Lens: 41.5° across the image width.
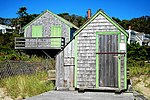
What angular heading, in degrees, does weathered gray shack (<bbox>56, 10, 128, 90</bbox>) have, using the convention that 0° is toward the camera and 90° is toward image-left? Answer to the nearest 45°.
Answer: approximately 0°

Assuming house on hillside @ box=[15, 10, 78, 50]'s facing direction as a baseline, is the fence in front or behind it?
in front

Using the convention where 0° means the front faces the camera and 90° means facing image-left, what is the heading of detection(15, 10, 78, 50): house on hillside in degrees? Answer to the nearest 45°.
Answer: approximately 0°

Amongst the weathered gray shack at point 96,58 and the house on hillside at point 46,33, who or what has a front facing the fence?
the house on hillside

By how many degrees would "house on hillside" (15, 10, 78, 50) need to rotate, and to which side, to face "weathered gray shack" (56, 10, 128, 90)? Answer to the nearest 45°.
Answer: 0° — it already faces it

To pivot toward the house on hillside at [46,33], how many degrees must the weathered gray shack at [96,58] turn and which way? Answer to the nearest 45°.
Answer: approximately 180°

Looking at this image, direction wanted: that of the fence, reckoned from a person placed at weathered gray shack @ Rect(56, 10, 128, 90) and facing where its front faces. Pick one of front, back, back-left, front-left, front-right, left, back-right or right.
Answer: back-right

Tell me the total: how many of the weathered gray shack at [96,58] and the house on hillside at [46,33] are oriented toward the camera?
2
